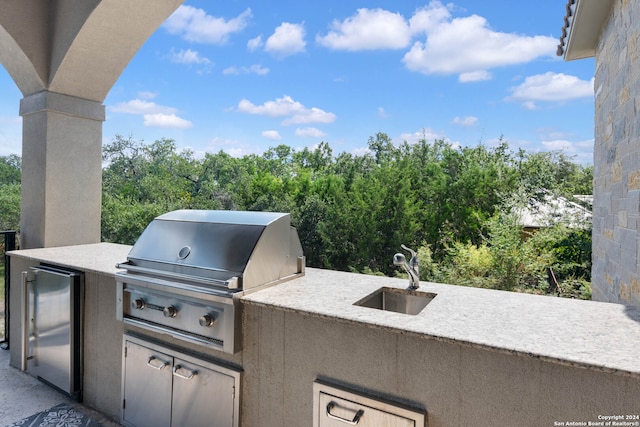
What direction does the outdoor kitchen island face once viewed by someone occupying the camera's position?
facing the viewer and to the left of the viewer

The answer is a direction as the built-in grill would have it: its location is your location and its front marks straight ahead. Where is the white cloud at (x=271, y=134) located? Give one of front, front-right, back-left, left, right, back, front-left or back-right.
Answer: back-right

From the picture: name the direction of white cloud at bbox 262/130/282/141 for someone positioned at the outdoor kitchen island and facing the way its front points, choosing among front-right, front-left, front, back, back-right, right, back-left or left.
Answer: back-right

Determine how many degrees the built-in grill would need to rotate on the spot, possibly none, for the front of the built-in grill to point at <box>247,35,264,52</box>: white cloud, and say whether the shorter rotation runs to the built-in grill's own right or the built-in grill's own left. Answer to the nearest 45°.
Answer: approximately 135° to the built-in grill's own right

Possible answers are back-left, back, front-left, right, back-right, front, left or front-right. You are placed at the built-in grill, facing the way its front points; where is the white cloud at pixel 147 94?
back-right
